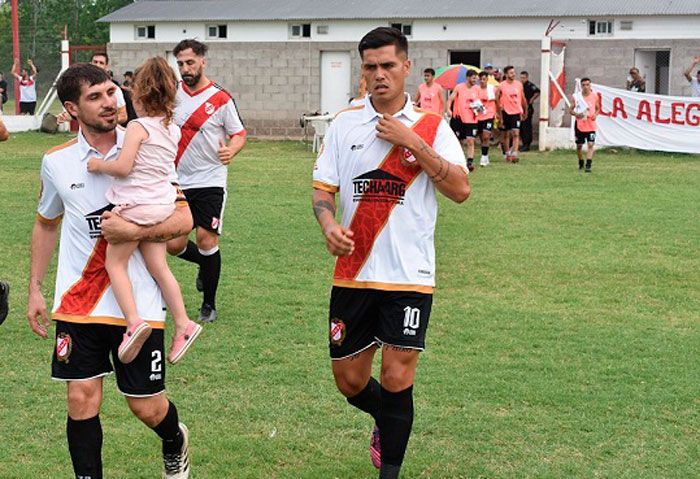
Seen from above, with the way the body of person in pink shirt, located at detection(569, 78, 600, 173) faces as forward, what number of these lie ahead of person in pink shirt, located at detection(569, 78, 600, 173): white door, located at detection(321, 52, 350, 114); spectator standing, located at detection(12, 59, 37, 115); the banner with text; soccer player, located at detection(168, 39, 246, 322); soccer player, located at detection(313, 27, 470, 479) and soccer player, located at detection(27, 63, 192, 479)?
3

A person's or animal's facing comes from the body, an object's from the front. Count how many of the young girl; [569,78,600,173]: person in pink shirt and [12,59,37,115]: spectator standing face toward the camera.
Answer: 2

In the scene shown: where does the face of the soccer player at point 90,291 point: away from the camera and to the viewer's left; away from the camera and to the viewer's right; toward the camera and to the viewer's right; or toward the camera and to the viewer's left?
toward the camera and to the viewer's right

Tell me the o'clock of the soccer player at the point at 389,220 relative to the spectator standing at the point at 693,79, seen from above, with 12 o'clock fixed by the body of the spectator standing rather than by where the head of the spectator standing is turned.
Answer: The soccer player is roughly at 12 o'clock from the spectator standing.

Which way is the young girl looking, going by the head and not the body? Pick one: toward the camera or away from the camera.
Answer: away from the camera

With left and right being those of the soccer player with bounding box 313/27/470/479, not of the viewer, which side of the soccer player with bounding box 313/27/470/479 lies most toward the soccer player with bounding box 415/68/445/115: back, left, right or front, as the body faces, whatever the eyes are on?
back

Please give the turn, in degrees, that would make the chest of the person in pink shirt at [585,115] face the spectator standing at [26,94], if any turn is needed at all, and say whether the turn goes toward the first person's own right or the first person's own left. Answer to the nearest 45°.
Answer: approximately 135° to the first person's own right

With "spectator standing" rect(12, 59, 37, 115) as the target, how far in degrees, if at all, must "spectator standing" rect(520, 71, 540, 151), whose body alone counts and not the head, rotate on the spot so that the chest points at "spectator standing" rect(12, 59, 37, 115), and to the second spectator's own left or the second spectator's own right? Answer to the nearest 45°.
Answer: approximately 45° to the second spectator's own right

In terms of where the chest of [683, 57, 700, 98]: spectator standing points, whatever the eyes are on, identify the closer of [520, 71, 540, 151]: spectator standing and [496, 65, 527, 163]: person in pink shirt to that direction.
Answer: the person in pink shirt

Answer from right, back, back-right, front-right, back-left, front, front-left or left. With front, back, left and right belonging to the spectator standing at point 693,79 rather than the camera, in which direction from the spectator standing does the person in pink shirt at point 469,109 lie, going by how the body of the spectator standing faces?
front-right

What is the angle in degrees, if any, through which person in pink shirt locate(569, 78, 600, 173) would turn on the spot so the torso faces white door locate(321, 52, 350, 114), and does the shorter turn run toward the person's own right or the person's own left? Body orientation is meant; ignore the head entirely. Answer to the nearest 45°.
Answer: approximately 135° to the person's own right
